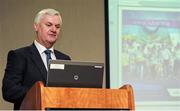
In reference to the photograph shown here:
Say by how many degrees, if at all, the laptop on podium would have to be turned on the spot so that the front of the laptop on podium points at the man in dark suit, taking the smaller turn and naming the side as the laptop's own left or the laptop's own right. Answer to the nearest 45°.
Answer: approximately 45° to the laptop's own left

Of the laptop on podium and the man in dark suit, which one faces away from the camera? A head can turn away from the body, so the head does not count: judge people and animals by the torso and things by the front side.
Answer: the laptop on podium

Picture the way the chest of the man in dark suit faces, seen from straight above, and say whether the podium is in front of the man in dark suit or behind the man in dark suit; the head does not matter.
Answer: in front

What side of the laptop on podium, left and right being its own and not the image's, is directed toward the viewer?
back

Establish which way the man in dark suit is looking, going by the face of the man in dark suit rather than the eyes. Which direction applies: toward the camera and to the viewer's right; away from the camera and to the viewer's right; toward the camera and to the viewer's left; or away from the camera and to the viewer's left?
toward the camera and to the viewer's right

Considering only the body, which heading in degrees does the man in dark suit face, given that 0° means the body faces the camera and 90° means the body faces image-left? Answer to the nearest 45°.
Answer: approximately 315°

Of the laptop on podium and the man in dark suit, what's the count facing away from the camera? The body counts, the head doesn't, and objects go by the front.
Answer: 1
